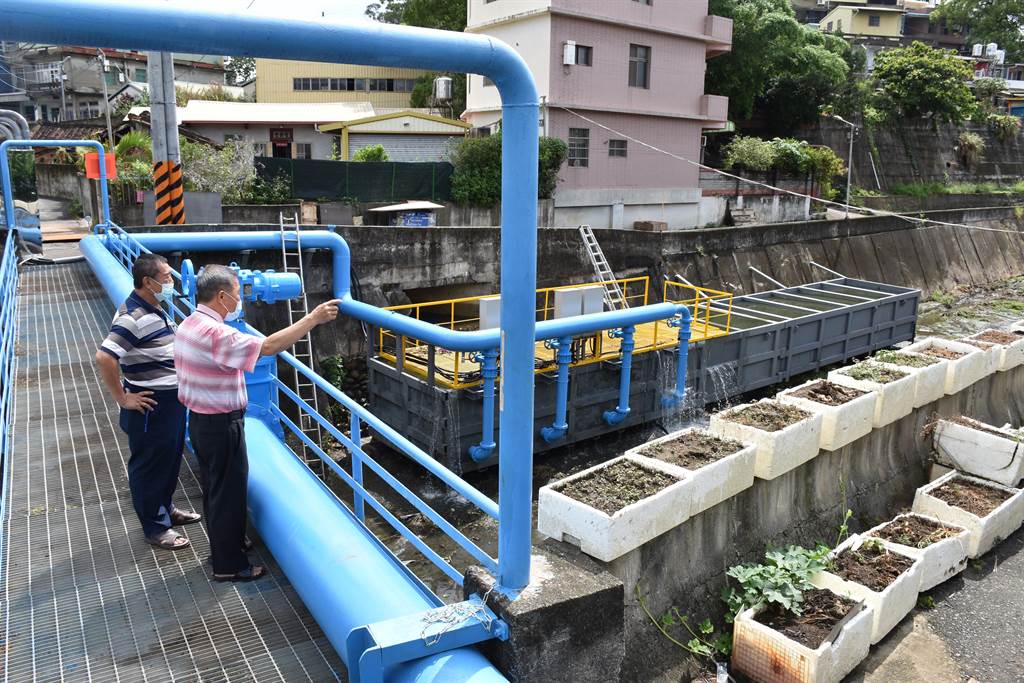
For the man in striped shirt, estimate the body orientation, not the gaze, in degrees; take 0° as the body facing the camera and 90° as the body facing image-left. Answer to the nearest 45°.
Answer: approximately 270°

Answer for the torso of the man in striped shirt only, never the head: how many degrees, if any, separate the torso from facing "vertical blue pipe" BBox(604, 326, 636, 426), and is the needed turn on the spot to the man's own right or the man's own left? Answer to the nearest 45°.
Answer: approximately 45° to the man's own left

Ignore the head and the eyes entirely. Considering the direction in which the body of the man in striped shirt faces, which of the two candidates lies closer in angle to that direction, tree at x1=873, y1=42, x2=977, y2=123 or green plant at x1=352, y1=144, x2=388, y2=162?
the tree

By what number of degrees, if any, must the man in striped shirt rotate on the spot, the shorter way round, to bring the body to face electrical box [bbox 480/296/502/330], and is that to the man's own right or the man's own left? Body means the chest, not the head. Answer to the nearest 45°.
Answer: approximately 45° to the man's own left

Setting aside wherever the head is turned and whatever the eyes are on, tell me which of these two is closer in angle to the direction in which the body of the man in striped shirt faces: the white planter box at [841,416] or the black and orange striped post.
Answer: the white planter box

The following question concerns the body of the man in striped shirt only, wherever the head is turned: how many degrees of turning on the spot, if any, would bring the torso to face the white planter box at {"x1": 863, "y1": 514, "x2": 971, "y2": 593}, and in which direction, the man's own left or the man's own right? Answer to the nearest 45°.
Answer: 0° — they already face it

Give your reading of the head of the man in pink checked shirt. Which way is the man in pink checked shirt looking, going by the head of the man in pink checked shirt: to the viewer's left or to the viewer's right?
to the viewer's right

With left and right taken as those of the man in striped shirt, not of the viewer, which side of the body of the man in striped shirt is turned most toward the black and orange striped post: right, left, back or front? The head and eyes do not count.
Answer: left

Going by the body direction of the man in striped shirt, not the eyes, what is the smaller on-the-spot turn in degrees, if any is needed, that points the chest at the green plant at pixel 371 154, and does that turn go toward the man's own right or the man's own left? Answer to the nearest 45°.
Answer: approximately 90° to the man's own left

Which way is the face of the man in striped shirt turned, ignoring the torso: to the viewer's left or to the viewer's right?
to the viewer's right
